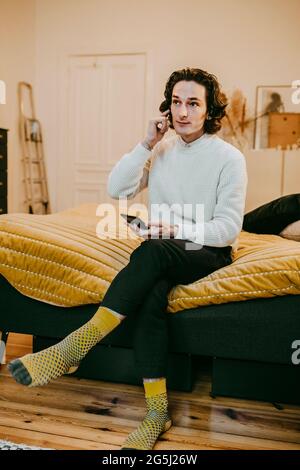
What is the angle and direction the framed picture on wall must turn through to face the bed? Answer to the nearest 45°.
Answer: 0° — it already faces it

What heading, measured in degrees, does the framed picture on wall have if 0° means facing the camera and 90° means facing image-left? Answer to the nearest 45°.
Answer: approximately 0°

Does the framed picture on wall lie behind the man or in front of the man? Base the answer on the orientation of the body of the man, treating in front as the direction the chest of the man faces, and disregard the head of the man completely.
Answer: behind

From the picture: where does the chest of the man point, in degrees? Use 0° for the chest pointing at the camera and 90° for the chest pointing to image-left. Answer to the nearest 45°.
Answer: approximately 45°
